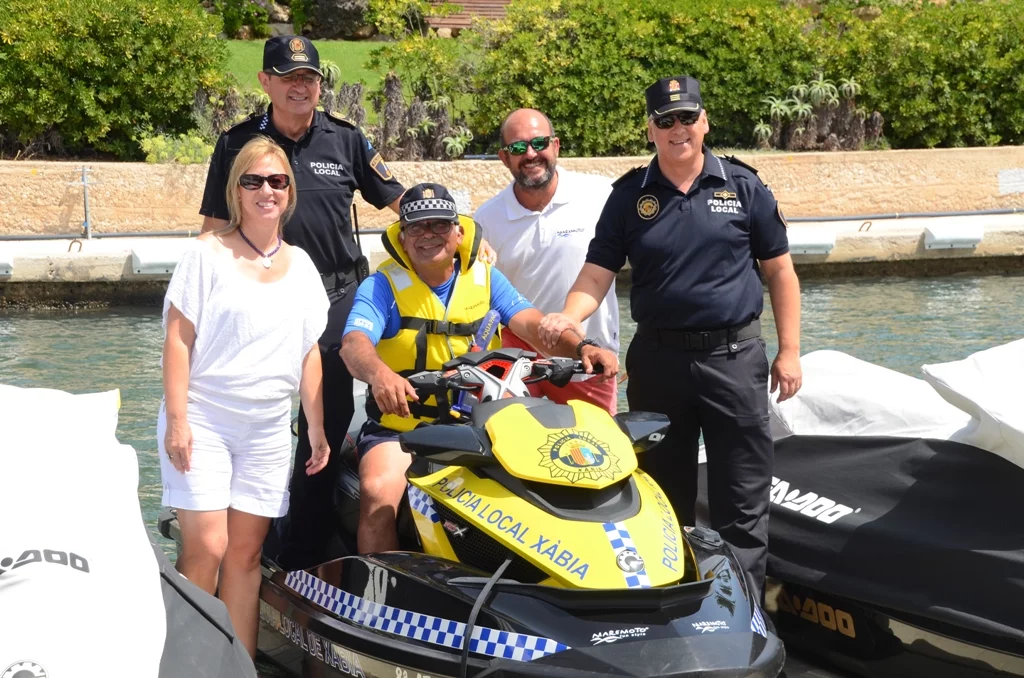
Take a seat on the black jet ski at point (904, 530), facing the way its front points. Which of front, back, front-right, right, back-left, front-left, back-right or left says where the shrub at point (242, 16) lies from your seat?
back

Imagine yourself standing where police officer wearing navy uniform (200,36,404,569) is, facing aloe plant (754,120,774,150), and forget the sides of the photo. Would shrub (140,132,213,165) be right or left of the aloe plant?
left

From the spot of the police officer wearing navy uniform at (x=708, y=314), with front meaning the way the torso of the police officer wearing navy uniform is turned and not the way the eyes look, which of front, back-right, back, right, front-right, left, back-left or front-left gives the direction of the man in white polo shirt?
back-right

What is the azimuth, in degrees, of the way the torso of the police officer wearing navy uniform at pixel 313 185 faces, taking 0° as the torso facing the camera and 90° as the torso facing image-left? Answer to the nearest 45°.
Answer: approximately 0°

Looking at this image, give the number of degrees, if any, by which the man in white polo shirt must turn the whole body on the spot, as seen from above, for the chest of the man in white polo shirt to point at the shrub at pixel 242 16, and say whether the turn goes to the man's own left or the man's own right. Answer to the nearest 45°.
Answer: approximately 180°

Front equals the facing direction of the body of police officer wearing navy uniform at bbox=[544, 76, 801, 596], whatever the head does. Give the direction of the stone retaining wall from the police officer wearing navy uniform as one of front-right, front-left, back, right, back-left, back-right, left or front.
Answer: back

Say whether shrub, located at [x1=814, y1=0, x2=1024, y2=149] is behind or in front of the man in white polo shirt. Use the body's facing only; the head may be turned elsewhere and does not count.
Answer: behind

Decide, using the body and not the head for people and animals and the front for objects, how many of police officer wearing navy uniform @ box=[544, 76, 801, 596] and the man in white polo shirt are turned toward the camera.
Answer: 2

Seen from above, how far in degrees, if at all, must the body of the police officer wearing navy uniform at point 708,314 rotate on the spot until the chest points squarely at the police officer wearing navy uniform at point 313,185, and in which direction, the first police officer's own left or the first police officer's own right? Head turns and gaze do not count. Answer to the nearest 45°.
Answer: approximately 90° to the first police officer's own right

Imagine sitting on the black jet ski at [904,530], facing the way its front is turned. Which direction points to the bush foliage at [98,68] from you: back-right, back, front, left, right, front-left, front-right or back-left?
back
